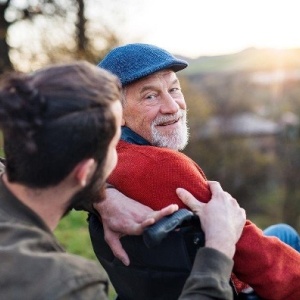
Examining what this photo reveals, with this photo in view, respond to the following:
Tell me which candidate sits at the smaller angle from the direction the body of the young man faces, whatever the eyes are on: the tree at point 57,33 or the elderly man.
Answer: the elderly man

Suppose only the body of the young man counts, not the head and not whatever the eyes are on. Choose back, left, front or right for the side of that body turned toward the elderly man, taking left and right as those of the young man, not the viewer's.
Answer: front

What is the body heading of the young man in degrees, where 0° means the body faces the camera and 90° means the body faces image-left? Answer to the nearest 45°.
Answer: approximately 225°

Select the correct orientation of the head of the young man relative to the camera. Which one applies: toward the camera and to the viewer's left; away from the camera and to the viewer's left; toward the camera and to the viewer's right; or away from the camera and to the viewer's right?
away from the camera and to the viewer's right

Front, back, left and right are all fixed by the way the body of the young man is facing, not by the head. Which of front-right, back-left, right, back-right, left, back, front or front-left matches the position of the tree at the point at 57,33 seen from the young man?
front-left
